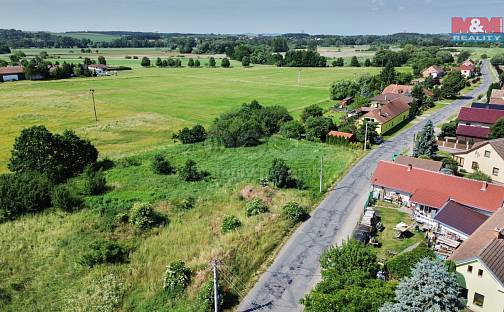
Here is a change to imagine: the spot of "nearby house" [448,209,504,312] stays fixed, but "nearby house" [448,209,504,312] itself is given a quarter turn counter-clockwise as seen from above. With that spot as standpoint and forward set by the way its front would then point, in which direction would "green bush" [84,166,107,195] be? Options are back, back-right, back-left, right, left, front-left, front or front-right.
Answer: back-right

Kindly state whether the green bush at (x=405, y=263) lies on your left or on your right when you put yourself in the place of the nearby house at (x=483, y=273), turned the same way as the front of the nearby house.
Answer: on your right

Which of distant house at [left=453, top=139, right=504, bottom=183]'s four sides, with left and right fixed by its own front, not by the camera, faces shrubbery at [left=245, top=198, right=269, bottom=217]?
front

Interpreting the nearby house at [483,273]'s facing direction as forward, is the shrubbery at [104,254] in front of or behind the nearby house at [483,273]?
in front

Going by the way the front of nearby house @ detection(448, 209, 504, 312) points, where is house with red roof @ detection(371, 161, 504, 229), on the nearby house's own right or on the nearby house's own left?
on the nearby house's own right

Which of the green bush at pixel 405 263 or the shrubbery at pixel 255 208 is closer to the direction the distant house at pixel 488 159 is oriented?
the shrubbery

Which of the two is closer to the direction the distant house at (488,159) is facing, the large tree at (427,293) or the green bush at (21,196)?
the green bush

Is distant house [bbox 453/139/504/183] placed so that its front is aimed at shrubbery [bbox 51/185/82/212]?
yes

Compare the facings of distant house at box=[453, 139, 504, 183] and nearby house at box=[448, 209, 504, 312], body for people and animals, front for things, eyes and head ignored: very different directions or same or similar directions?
same or similar directions

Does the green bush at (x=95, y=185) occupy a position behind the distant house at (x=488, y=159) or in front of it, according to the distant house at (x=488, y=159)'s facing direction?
in front

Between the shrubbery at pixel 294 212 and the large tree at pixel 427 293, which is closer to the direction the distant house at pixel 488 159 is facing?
the shrubbery

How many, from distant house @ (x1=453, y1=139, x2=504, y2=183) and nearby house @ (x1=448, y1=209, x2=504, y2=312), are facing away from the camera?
0

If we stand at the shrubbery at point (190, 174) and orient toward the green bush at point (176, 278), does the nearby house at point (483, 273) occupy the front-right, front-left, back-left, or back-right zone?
front-left

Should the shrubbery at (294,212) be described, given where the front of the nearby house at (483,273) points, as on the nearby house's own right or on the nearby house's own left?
on the nearby house's own right

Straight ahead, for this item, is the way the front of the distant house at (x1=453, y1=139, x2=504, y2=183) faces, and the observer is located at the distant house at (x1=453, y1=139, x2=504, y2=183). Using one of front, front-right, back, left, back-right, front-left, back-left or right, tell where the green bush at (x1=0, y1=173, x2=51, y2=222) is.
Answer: front

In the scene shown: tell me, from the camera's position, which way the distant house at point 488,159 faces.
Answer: facing the viewer and to the left of the viewer
